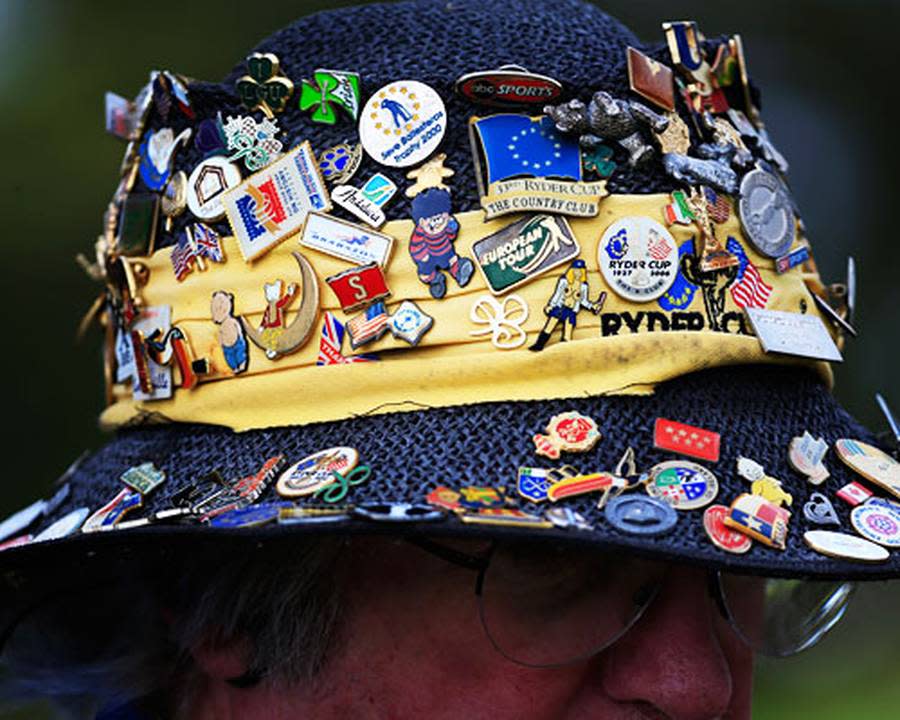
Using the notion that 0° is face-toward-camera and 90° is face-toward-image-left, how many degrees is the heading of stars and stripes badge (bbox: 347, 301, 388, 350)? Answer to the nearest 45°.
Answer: approximately 0°

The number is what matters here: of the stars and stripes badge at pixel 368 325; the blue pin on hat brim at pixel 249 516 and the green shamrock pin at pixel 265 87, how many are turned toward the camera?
3

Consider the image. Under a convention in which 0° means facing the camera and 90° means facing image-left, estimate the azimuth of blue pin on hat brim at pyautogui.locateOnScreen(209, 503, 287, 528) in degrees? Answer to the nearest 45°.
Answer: approximately 0°

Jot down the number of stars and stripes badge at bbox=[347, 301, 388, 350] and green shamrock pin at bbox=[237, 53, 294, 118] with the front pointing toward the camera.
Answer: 2
